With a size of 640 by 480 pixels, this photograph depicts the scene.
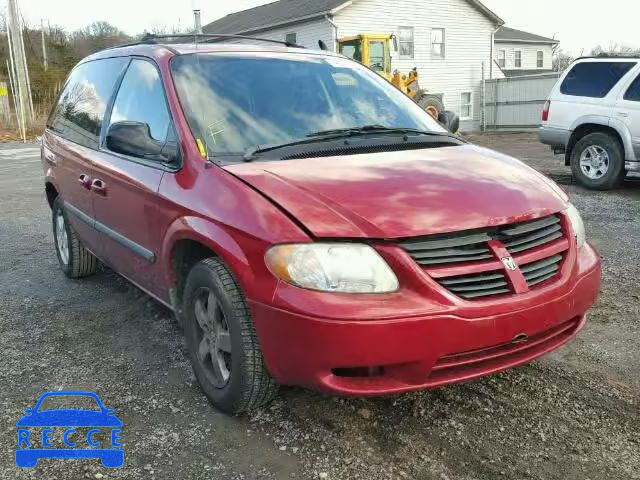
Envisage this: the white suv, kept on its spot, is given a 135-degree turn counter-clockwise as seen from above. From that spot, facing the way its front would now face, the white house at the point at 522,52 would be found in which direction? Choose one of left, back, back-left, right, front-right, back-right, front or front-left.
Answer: front-right

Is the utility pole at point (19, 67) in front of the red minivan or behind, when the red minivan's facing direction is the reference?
behind

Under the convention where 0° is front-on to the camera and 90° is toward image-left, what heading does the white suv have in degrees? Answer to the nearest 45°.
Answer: approximately 270°

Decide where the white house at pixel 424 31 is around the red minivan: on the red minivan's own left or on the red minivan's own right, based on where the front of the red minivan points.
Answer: on the red minivan's own left

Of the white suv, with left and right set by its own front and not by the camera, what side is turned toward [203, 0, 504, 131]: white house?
left

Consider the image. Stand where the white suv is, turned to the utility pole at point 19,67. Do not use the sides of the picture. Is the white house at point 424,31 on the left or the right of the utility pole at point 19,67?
right
